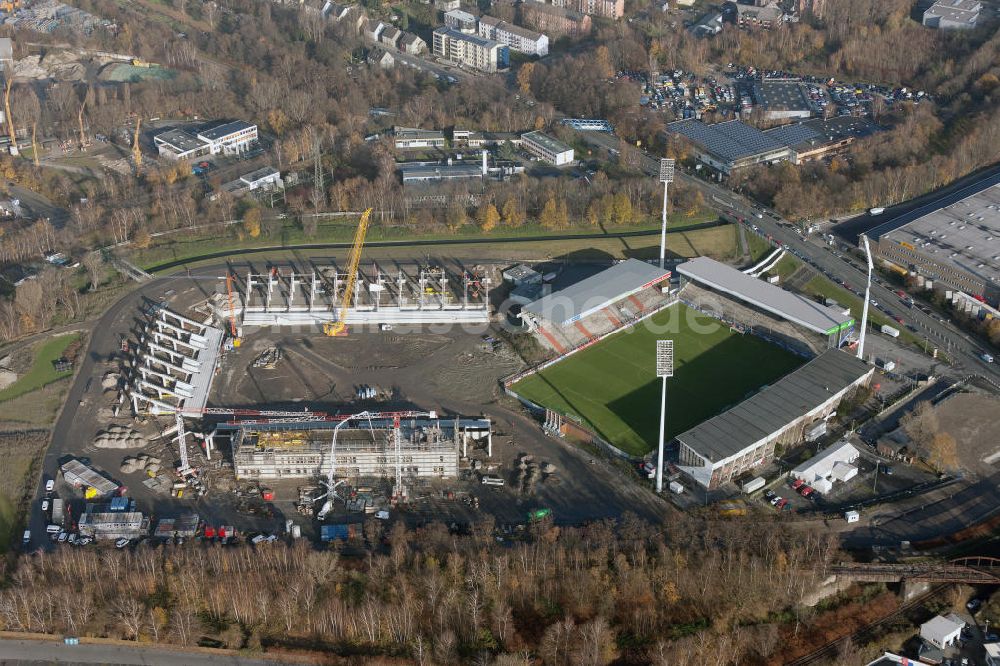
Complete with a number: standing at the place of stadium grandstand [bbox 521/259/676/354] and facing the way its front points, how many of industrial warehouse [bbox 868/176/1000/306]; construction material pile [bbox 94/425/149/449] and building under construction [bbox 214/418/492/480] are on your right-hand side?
2

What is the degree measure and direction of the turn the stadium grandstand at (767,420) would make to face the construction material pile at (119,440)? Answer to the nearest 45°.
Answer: approximately 45° to its left

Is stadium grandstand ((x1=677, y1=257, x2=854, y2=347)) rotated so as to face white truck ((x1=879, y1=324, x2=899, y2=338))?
no

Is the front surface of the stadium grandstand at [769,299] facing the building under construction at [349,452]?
yes

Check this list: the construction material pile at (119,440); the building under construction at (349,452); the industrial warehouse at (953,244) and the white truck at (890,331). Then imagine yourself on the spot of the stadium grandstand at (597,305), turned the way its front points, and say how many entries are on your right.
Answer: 2

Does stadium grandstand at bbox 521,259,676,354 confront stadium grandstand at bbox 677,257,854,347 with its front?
no

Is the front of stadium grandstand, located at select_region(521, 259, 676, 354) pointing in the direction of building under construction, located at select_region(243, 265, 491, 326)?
no

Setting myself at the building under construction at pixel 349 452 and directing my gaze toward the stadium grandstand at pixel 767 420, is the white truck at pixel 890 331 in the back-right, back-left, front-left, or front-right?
front-left

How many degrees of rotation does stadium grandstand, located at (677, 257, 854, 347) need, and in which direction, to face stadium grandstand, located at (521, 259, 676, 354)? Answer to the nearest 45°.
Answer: approximately 45° to its right

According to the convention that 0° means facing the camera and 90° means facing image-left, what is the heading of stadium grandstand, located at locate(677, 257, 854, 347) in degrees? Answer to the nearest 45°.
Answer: approximately 45°

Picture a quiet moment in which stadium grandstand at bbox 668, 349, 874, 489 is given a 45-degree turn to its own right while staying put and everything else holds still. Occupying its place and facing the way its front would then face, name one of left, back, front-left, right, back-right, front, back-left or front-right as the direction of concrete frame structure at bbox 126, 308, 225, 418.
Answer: left

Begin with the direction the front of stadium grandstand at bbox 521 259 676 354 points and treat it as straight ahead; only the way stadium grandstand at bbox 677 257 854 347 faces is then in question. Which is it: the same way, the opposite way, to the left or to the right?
to the right

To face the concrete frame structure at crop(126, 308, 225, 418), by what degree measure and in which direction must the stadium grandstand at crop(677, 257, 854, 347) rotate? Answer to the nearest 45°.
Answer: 0° — it already faces it

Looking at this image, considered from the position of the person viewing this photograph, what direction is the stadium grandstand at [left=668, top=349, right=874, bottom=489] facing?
facing away from the viewer and to the left of the viewer

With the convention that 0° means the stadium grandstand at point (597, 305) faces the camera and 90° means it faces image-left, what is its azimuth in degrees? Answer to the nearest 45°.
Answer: approximately 315°

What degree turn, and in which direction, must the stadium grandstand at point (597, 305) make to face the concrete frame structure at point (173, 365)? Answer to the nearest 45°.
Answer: approximately 135° to its right

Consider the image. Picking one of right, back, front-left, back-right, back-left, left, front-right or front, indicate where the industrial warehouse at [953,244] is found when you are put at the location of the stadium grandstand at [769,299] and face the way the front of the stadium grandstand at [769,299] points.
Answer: back

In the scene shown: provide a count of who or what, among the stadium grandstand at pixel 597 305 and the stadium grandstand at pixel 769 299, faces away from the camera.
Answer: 0
